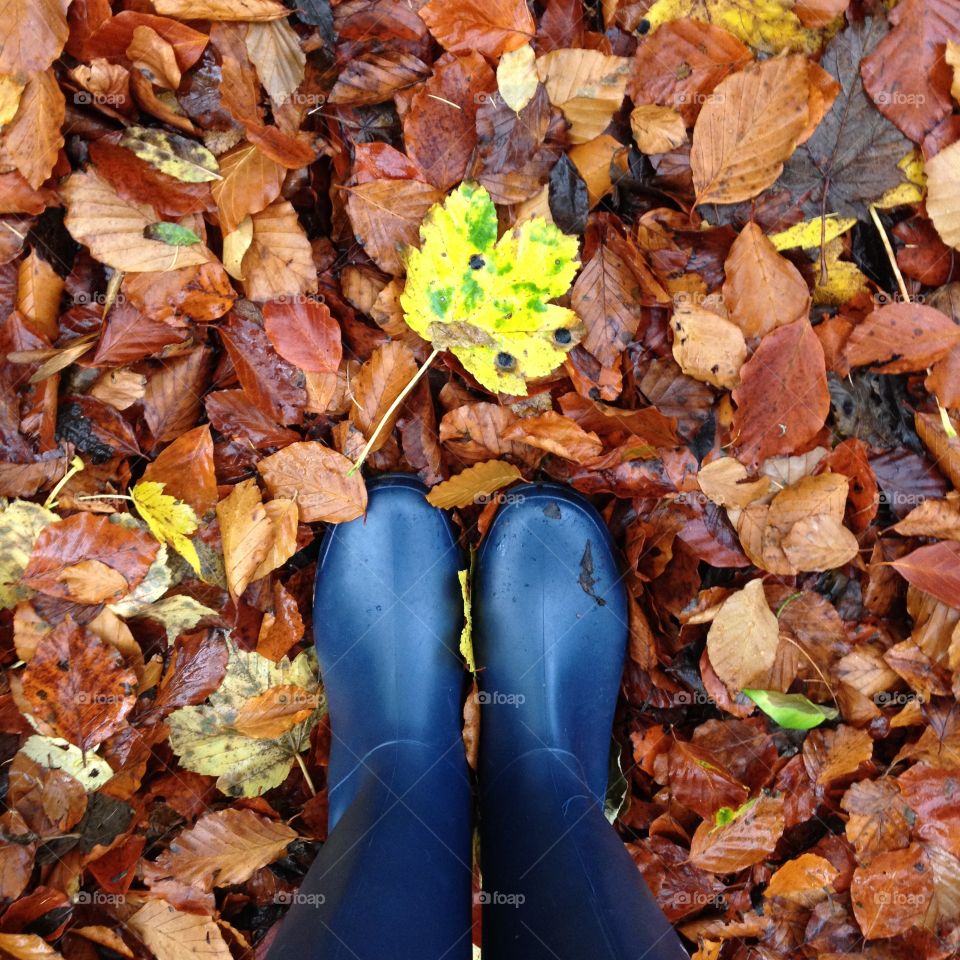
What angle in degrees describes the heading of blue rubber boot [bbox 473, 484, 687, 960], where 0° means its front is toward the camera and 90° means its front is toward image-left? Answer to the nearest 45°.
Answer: approximately 180°
